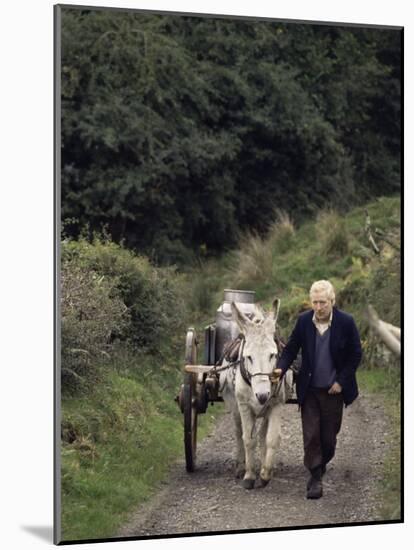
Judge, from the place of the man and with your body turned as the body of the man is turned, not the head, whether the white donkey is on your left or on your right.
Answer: on your right

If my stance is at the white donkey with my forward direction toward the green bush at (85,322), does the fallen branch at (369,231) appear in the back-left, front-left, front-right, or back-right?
back-right

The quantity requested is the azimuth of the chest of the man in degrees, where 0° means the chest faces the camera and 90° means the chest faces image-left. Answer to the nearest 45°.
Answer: approximately 0°

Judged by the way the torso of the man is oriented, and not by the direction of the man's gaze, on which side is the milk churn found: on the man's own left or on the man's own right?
on the man's own right

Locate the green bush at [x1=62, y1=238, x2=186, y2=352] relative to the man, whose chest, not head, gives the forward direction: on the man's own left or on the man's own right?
on the man's own right

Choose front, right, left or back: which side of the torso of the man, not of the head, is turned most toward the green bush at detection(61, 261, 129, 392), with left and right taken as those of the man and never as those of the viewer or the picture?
right
